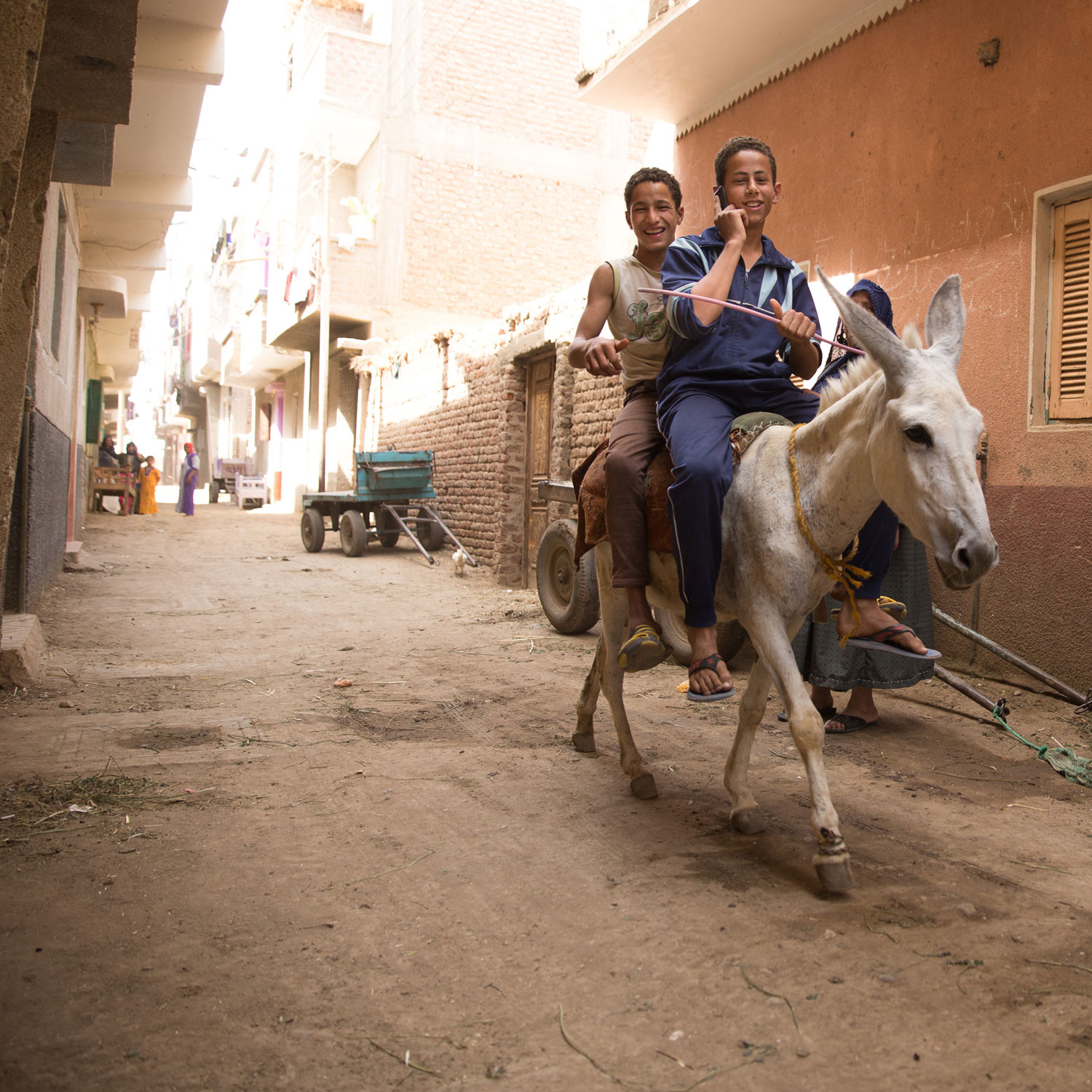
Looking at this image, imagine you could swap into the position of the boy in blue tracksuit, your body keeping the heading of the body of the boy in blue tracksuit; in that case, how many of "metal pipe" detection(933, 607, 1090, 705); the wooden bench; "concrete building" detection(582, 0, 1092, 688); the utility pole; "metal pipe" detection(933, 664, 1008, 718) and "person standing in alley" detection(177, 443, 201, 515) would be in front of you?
0

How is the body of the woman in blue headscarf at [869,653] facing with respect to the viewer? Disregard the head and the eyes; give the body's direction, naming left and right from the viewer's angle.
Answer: facing the viewer and to the left of the viewer

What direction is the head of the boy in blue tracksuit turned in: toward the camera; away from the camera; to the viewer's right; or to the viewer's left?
toward the camera

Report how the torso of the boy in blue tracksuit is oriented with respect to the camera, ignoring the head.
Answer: toward the camera

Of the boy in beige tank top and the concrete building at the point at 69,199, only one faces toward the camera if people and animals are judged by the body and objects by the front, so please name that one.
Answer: the boy in beige tank top

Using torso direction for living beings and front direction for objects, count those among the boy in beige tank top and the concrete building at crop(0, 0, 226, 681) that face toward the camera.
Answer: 1

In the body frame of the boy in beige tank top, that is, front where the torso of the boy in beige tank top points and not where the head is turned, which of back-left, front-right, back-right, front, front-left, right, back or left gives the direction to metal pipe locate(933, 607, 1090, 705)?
back-left

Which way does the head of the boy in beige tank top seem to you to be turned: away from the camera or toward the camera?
toward the camera

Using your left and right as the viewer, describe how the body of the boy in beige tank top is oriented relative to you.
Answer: facing the viewer

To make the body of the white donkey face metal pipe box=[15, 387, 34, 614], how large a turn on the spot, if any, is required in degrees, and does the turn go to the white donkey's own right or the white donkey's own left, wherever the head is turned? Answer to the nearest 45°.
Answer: approximately 180°

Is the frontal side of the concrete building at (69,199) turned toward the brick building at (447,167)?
no

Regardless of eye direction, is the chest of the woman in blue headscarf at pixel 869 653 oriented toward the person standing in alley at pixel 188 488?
no

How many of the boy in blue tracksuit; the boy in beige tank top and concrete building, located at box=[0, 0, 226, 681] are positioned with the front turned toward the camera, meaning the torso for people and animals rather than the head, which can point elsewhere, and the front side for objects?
2

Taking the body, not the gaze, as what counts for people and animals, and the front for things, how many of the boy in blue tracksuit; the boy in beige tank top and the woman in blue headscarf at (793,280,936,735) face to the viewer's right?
0
